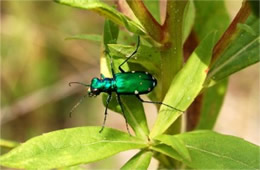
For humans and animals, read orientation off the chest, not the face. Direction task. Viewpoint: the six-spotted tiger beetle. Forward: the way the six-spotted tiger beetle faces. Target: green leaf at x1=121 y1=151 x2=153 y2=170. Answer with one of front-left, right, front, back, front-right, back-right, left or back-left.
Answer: left

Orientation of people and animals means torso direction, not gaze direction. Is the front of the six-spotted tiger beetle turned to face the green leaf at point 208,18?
no

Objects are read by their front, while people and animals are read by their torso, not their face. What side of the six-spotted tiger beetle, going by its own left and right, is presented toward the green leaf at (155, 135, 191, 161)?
left

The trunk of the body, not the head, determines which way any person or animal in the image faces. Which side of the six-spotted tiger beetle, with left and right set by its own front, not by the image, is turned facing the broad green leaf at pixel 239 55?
back

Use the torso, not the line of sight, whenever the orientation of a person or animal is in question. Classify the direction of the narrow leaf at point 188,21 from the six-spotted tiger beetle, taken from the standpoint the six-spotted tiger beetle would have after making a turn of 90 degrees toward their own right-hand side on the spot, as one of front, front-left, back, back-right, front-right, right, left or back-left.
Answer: front-right

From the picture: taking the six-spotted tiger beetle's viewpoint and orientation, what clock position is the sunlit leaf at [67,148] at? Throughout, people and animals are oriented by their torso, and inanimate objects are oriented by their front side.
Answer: The sunlit leaf is roughly at 10 o'clock from the six-spotted tiger beetle.

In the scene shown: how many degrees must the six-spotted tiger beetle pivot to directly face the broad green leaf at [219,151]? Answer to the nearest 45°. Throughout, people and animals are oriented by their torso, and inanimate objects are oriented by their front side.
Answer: approximately 135° to its left

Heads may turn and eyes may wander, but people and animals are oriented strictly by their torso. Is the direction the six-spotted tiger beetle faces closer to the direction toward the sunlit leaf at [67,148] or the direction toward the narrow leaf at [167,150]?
the sunlit leaf

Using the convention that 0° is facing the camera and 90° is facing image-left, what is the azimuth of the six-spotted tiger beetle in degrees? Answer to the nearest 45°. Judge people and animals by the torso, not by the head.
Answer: approximately 90°
